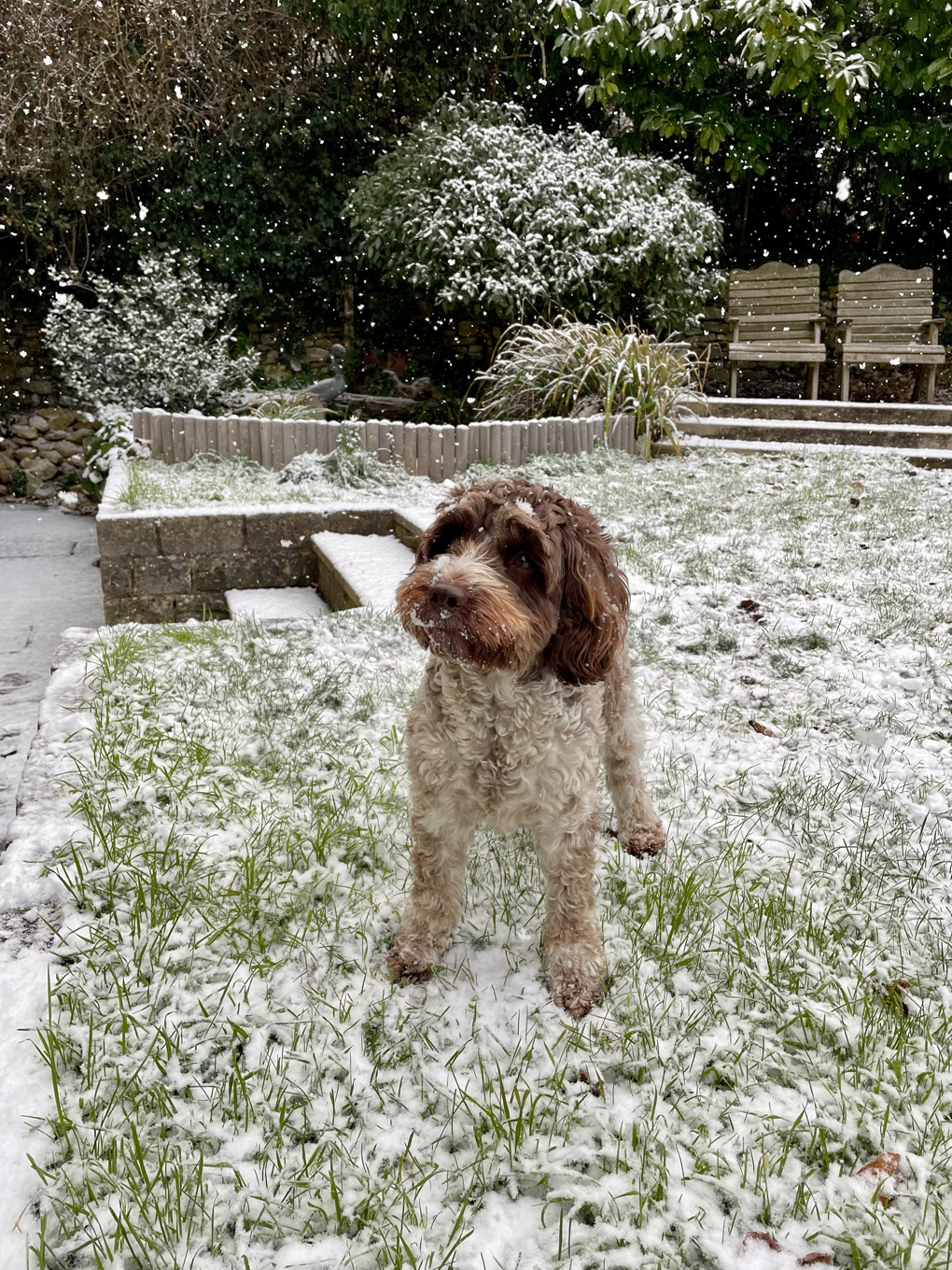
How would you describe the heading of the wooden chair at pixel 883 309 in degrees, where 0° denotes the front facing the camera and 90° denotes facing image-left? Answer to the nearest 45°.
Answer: approximately 0°

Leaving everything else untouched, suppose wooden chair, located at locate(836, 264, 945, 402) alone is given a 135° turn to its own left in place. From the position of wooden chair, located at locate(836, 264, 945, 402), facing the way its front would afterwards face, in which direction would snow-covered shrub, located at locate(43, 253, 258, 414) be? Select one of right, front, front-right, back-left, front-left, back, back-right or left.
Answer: back

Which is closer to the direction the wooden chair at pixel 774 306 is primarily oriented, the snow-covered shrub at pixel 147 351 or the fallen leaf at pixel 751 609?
the fallen leaf

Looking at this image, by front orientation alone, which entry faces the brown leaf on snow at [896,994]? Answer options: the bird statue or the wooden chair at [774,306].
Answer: the wooden chair

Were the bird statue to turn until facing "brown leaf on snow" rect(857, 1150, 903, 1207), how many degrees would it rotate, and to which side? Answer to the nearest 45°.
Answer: approximately 90° to its left

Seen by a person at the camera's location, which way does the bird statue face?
facing to the left of the viewer

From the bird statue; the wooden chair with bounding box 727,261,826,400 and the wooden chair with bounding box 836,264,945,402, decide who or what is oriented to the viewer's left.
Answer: the bird statue

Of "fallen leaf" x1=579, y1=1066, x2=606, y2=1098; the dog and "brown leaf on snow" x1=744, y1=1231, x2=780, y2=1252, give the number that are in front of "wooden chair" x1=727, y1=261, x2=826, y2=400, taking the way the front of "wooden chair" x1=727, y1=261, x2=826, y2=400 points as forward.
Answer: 3

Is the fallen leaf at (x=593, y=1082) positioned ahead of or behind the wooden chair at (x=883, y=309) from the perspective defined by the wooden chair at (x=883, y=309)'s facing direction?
ahead
